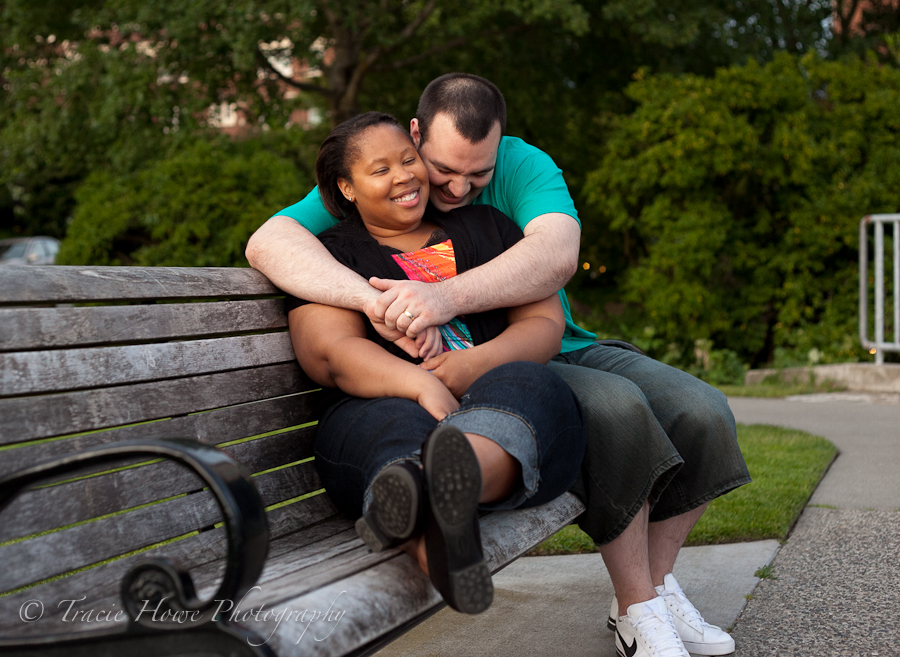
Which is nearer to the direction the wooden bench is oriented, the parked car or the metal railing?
the metal railing

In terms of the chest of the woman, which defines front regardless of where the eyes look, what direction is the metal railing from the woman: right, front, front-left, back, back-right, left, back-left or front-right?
back-left

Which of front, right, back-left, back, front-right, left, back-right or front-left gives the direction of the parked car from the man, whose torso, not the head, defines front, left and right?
back-right

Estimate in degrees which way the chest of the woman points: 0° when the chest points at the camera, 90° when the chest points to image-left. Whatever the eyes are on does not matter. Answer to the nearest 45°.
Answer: approximately 0°

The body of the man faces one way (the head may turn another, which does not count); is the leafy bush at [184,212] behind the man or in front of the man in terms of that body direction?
behind

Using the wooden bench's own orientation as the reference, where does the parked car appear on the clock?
The parked car is roughly at 7 o'clock from the wooden bench.

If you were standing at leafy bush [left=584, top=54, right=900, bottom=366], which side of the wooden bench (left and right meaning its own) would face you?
left

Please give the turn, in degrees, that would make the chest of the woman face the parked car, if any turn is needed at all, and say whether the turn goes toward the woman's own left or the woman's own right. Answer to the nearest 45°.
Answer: approximately 135° to the woman's own right

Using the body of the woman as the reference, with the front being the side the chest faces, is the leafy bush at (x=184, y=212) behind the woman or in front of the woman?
behind

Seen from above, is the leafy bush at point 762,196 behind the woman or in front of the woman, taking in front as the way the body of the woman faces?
behind
